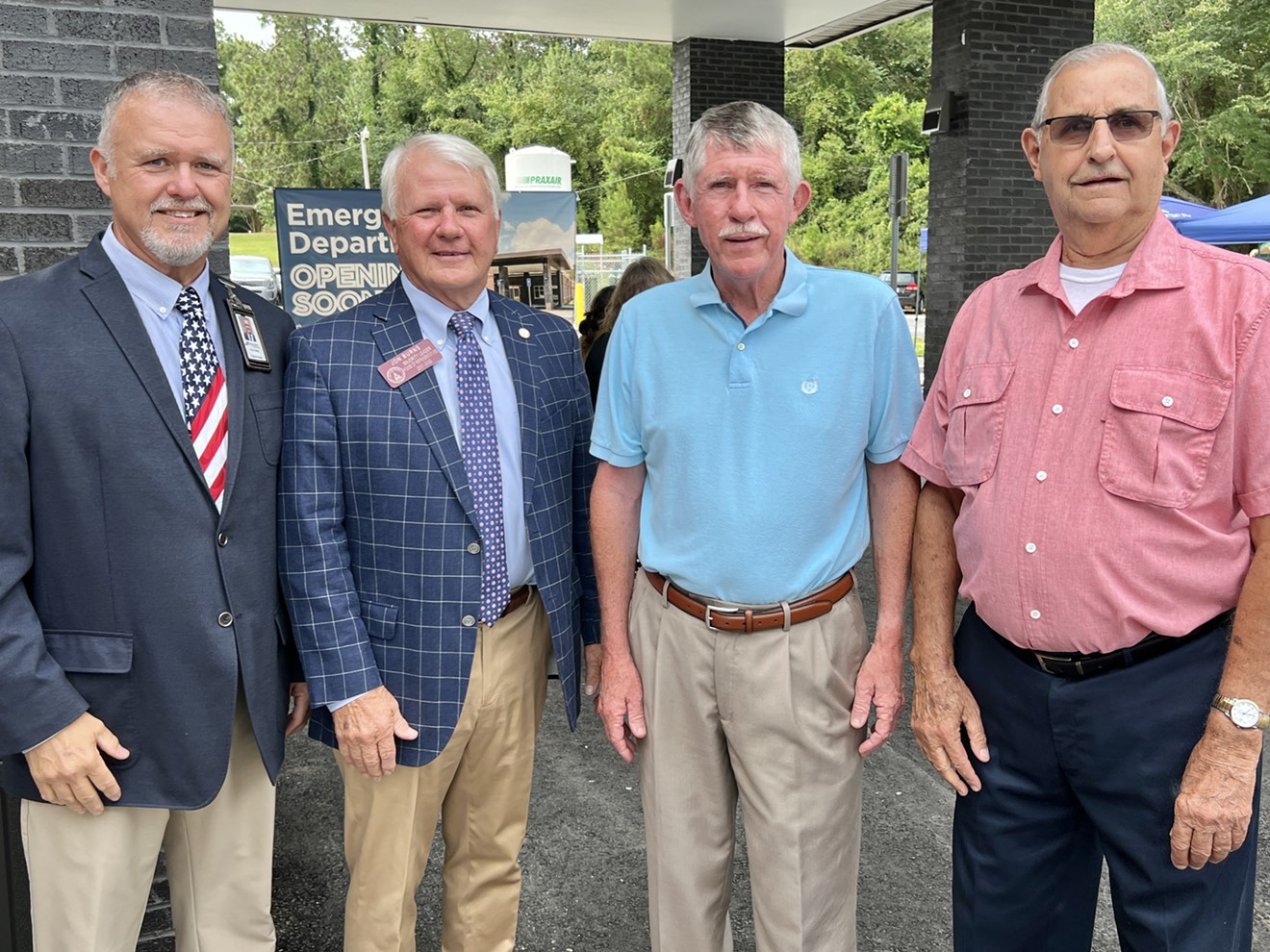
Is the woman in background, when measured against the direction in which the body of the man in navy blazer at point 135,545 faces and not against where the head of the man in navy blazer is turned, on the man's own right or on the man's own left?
on the man's own left

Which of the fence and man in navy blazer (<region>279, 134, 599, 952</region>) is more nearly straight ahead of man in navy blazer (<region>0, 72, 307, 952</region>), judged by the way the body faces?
the man in navy blazer

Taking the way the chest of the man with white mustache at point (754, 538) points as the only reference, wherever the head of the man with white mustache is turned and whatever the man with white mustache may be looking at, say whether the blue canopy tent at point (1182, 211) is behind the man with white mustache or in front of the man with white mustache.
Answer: behind

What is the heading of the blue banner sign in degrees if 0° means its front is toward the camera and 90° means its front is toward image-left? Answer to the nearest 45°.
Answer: approximately 0°

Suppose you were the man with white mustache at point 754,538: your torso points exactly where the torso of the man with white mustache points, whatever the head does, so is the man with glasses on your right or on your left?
on your left

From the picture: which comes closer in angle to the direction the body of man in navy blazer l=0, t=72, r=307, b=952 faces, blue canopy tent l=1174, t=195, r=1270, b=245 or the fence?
the blue canopy tent

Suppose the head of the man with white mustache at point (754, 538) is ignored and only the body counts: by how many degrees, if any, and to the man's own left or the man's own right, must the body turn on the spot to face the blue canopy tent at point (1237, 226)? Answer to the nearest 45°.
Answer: approximately 135° to the man's own left

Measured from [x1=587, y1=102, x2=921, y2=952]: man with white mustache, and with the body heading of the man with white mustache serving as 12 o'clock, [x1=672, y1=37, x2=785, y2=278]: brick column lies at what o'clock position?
The brick column is roughly at 6 o'clock from the man with white mustache.
